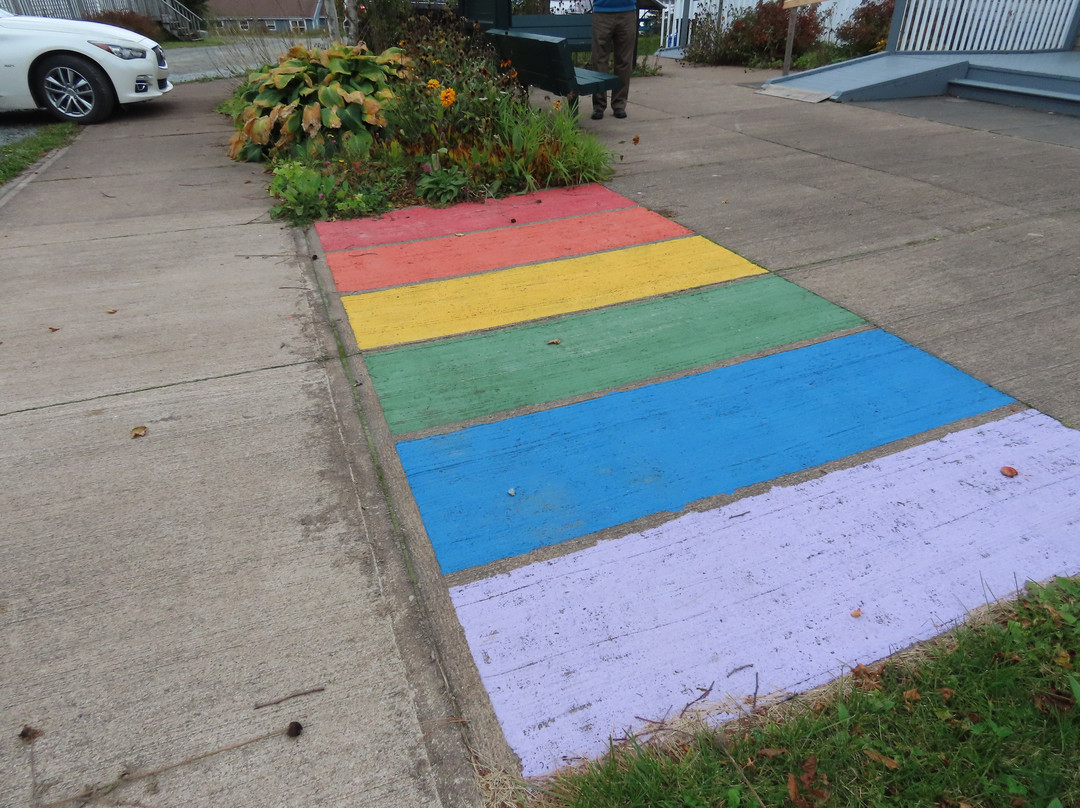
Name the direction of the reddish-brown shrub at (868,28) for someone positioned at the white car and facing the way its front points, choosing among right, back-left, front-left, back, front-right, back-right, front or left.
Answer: front

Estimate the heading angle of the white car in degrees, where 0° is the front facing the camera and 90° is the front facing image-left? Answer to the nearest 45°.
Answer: approximately 270°

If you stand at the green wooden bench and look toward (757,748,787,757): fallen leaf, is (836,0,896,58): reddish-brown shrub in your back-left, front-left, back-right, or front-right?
back-left

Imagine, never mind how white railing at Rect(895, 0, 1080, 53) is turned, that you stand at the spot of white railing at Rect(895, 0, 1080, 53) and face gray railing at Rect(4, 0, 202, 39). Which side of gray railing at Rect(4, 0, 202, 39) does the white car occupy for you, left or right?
left

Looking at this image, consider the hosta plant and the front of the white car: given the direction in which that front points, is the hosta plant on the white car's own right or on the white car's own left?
on the white car's own right

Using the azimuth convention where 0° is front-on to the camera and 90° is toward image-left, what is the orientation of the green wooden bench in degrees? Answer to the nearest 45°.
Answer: approximately 225°

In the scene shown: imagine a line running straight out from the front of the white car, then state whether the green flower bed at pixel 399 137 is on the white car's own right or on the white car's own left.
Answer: on the white car's own right

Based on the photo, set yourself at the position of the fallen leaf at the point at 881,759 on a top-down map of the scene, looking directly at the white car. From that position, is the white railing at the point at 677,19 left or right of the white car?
right

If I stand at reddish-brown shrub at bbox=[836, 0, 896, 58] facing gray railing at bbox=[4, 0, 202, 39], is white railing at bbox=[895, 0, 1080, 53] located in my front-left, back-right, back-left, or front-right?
back-left

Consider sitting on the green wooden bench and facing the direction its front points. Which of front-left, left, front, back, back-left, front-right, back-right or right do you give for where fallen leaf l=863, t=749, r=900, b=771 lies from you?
back-right

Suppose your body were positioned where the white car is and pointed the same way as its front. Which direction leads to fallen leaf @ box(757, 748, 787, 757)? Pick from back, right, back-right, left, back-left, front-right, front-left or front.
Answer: right

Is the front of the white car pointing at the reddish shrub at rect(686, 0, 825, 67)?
yes

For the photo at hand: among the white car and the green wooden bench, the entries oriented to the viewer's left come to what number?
0
